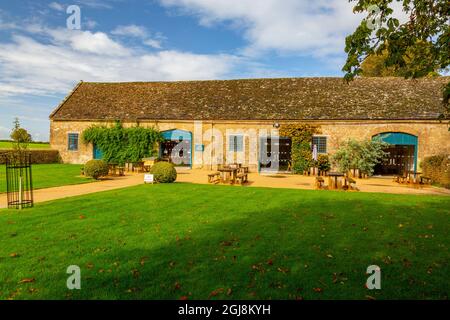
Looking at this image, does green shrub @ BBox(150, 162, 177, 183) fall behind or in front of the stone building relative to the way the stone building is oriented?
in front

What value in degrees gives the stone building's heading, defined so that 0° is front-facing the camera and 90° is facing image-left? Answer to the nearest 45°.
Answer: approximately 0°

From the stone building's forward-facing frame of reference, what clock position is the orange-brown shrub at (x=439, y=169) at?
The orange-brown shrub is roughly at 10 o'clock from the stone building.

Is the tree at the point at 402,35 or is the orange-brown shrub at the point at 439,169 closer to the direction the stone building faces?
the tree

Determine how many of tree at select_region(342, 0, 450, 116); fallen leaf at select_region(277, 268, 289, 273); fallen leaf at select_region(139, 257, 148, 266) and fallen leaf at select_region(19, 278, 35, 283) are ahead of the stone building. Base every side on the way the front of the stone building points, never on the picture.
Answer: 4

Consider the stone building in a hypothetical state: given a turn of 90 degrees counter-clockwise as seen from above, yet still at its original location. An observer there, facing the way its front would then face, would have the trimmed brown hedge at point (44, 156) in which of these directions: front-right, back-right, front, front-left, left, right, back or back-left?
back

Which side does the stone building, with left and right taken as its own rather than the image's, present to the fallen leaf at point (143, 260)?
front

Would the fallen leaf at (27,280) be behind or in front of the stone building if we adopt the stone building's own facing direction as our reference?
in front

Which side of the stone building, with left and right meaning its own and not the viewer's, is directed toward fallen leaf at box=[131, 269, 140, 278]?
front
